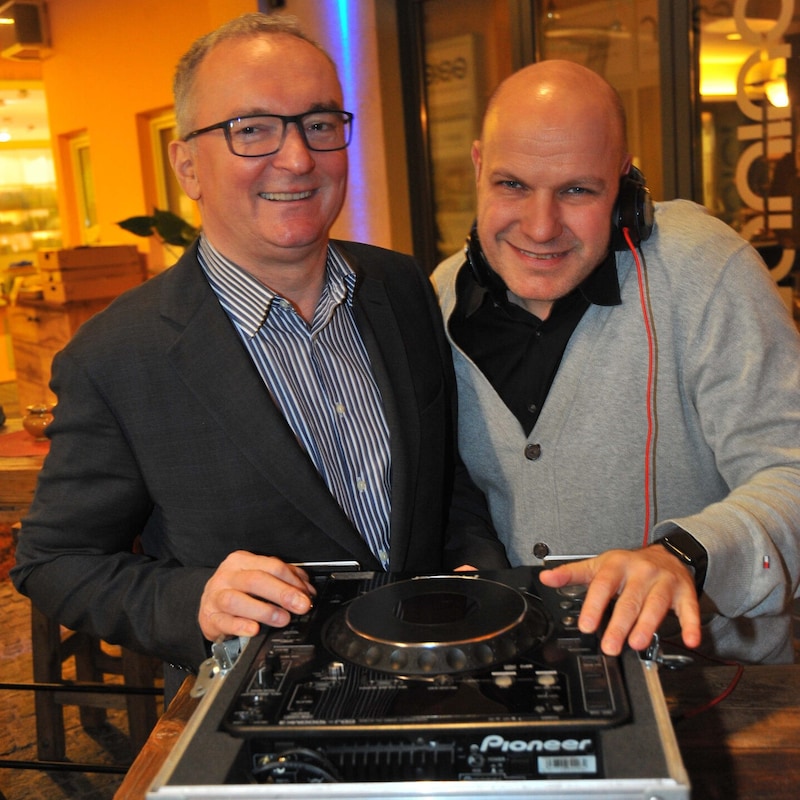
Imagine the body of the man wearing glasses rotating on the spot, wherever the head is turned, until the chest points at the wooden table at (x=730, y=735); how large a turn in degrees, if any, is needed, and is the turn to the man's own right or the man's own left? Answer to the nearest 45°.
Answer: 0° — they already face it

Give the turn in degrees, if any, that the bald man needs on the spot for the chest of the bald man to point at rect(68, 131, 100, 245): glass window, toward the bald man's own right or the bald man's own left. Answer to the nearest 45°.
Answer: approximately 90° to the bald man's own right

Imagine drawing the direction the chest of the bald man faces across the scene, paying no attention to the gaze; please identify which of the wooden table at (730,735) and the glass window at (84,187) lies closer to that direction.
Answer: the wooden table

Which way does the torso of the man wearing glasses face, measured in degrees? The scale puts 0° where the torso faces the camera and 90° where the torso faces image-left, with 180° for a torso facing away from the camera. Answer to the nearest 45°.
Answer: approximately 315°

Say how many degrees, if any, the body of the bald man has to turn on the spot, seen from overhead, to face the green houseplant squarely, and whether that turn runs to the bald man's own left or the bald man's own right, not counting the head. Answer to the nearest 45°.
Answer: approximately 90° to the bald man's own right
